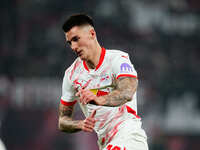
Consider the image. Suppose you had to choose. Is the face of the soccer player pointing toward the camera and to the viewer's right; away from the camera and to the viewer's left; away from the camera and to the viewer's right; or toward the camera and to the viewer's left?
toward the camera and to the viewer's left

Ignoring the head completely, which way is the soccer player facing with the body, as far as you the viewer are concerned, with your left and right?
facing the viewer and to the left of the viewer
